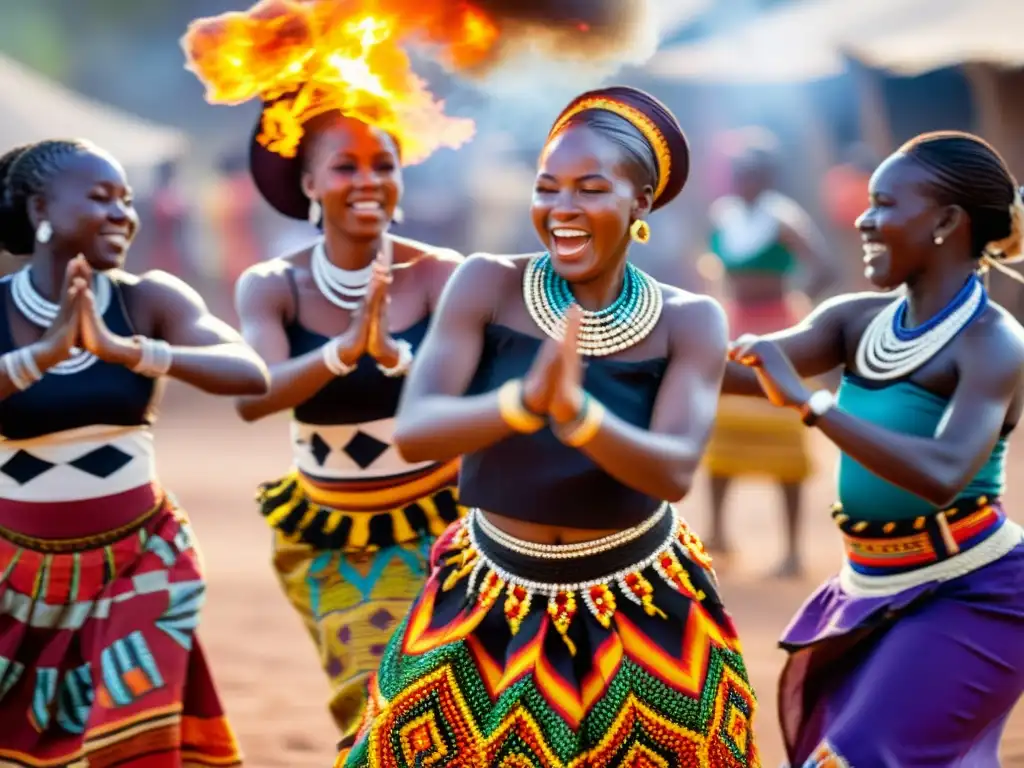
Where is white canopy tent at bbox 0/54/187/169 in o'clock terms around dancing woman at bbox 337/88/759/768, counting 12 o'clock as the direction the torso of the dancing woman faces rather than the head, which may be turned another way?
The white canopy tent is roughly at 5 o'clock from the dancing woman.

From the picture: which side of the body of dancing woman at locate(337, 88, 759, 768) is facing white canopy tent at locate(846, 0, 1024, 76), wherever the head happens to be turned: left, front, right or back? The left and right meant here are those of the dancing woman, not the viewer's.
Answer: back

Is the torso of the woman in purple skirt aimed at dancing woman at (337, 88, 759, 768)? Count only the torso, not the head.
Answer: yes

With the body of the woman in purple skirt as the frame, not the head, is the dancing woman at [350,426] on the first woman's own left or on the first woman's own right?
on the first woman's own right

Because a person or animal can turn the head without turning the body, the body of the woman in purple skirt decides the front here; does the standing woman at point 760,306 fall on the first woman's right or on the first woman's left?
on the first woman's right

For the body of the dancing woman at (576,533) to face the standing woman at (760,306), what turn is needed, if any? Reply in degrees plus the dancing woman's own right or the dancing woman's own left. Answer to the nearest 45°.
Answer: approximately 180°

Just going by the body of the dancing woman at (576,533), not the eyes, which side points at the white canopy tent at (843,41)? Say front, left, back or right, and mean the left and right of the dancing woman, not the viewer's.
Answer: back

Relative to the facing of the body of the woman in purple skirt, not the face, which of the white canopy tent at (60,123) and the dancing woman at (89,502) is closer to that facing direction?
the dancing woman

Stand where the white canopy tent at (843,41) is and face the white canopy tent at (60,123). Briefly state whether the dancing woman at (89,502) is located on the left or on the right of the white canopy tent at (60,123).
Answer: left
